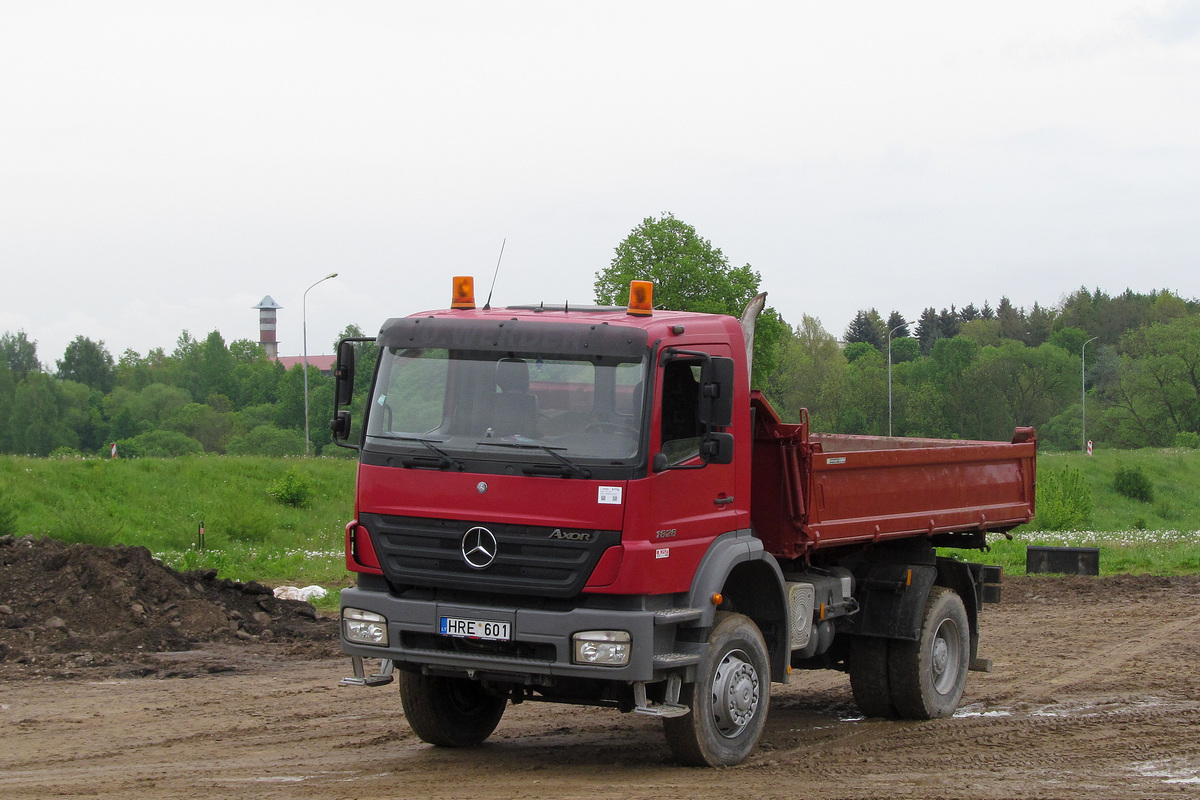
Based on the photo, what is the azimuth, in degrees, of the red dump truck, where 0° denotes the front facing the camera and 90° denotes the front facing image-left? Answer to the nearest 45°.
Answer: approximately 45°

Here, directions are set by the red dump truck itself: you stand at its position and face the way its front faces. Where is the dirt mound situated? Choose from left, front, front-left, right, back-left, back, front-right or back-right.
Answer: right
